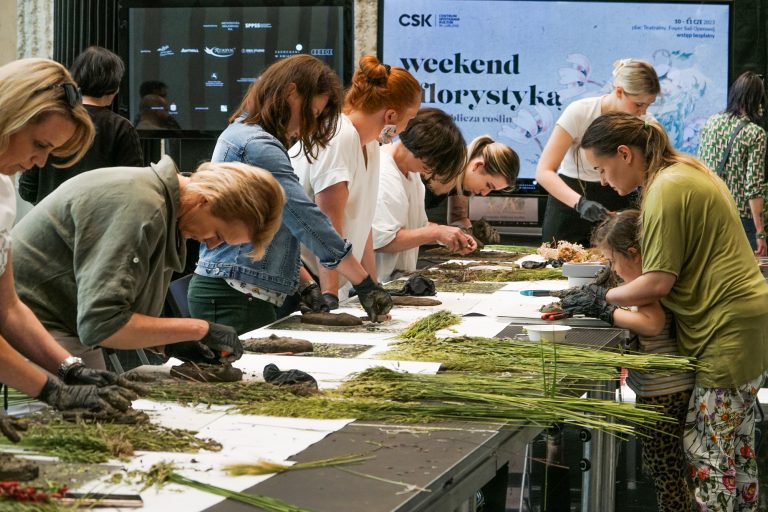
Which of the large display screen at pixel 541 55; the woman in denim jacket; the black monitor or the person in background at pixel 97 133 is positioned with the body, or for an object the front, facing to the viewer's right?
the woman in denim jacket

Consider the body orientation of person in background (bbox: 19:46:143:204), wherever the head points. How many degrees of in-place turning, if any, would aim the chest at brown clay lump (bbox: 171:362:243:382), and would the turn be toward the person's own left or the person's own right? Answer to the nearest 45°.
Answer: approximately 180°

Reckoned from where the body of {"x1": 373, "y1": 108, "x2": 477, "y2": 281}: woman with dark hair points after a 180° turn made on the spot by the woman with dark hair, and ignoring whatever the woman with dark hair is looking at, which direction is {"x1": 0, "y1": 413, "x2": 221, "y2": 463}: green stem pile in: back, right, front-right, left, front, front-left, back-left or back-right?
left

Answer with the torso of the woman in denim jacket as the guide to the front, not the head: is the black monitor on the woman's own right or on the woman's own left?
on the woman's own left

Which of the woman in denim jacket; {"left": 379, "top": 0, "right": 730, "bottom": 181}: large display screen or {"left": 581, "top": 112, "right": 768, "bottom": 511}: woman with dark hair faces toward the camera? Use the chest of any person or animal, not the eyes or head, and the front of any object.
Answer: the large display screen

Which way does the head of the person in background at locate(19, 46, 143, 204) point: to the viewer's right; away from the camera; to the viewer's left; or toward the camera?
away from the camera

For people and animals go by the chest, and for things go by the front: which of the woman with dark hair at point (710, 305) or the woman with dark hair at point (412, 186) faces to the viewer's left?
the woman with dark hair at point (710, 305)

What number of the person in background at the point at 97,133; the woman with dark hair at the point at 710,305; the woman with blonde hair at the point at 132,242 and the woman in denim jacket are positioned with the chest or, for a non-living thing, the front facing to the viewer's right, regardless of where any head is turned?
2

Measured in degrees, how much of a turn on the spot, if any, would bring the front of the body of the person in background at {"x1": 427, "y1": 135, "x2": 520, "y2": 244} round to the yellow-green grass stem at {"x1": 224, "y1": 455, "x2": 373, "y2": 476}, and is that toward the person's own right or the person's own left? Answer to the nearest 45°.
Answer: approximately 45° to the person's own right

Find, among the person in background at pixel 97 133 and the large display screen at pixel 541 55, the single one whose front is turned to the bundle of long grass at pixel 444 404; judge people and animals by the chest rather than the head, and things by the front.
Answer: the large display screen

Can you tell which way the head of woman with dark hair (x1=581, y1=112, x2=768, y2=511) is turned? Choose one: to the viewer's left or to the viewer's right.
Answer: to the viewer's left

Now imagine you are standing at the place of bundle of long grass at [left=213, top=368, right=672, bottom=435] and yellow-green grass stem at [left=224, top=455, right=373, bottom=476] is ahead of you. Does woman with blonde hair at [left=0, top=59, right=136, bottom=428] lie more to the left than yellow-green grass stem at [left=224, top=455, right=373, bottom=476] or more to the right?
right

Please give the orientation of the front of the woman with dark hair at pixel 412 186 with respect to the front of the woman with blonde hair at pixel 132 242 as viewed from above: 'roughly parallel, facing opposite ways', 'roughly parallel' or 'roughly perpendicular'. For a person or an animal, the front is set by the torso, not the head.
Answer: roughly parallel

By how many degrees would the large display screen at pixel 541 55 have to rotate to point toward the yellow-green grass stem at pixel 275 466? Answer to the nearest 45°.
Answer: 0° — it already faces it

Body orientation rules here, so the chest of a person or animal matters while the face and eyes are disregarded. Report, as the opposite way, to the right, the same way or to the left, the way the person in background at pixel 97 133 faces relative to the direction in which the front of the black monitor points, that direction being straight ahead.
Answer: the opposite way

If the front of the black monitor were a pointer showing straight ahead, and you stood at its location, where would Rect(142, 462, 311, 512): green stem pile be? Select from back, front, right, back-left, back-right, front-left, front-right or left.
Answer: front

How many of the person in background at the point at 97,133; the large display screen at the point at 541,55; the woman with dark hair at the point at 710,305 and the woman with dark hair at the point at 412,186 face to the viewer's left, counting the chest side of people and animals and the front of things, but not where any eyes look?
1

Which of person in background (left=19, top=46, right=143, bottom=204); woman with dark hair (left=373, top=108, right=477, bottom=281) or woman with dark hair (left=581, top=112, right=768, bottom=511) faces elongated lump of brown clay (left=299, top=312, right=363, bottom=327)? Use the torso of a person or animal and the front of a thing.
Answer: woman with dark hair (left=581, top=112, right=768, bottom=511)

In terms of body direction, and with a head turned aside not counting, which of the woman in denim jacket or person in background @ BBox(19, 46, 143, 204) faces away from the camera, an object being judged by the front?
the person in background

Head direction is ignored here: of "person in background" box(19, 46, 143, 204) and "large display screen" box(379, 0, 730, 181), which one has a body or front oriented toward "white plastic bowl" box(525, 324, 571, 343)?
the large display screen
